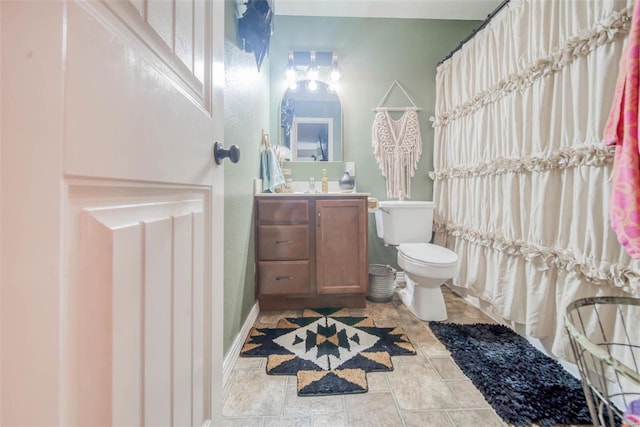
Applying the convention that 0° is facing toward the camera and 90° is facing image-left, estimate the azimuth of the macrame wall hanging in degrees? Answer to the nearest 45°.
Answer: approximately 0°

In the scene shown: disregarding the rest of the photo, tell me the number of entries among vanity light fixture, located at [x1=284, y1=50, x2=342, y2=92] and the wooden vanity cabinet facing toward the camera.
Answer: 2

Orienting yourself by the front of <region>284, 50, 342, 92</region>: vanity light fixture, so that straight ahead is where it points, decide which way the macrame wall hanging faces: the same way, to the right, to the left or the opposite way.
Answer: the same way

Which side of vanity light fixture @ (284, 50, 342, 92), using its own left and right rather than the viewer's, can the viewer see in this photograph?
front

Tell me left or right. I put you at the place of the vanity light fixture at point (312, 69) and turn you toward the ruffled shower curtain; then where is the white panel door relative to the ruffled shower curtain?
right

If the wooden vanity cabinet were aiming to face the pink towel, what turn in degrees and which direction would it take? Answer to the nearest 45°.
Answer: approximately 45° to its left

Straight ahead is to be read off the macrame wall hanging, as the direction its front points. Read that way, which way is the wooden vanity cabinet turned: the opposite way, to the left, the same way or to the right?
the same way

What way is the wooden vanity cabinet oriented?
toward the camera

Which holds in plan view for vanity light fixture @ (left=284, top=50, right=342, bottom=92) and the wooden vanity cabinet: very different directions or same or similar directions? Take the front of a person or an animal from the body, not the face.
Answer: same or similar directions

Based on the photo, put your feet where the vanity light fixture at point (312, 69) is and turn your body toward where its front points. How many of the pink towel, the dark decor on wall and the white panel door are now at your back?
0
